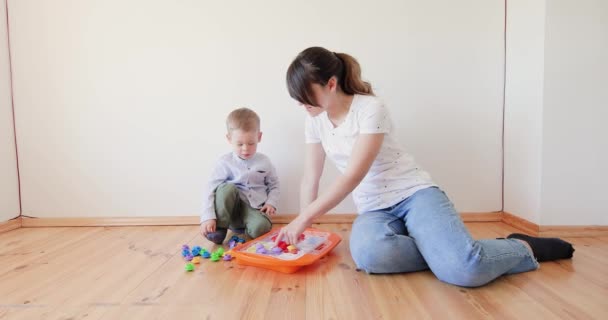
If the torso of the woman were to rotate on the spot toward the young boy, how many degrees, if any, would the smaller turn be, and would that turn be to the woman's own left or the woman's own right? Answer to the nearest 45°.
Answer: approximately 90° to the woman's own right

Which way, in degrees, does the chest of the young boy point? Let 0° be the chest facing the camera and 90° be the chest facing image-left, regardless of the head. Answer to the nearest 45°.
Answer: approximately 0°
